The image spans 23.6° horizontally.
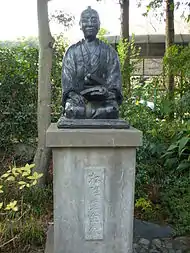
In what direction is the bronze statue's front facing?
toward the camera

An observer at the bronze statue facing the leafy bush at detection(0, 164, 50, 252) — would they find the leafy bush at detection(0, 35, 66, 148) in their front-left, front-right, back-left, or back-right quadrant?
front-right

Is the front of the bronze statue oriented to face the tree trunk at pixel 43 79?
no

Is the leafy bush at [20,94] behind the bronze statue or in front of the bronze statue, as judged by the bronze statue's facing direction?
behind

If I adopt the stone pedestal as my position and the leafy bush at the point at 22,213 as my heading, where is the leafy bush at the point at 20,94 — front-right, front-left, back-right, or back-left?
front-right
